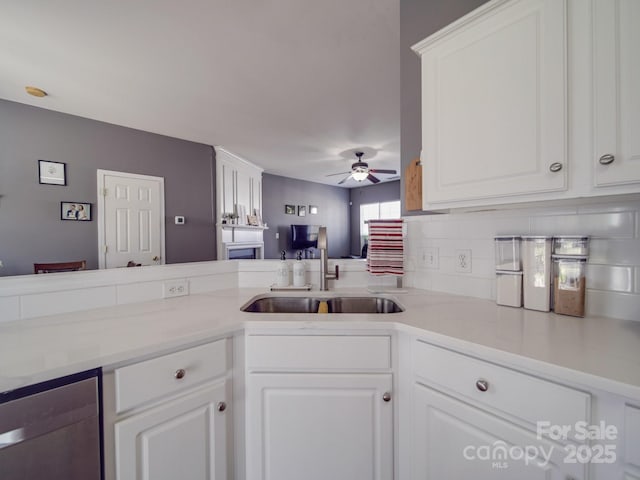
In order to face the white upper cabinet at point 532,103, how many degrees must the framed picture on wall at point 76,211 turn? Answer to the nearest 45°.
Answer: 0° — it already faces it

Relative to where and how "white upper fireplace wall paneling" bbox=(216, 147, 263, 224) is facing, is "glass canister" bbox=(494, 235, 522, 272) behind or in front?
in front

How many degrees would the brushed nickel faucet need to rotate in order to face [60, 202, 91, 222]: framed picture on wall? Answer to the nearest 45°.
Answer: approximately 135° to its right

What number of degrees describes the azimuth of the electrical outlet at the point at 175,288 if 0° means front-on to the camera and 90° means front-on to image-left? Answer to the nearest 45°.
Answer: approximately 0°

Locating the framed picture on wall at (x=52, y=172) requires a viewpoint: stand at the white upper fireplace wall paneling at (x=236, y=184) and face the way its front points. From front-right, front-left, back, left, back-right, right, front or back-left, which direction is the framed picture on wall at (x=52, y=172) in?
right

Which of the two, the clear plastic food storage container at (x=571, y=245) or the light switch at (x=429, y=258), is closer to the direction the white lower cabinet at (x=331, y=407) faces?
the clear plastic food storage container

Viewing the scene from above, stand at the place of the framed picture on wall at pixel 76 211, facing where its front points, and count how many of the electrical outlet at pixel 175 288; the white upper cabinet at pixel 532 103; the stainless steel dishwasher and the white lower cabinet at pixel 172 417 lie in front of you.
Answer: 4

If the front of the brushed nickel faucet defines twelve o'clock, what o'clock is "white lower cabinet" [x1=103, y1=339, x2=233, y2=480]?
The white lower cabinet is roughly at 1 o'clock from the brushed nickel faucet.

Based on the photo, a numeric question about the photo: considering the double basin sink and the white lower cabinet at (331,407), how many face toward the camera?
2

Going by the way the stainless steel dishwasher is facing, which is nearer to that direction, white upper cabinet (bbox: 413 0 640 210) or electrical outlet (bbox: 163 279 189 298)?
the white upper cabinet

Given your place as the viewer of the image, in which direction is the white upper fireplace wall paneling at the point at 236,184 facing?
facing the viewer and to the right of the viewer
